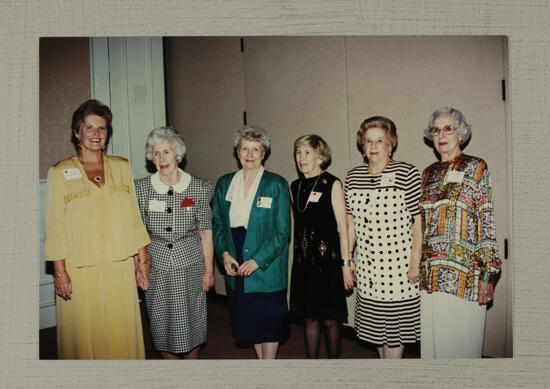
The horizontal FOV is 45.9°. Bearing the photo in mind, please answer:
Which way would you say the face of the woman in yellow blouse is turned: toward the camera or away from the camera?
toward the camera

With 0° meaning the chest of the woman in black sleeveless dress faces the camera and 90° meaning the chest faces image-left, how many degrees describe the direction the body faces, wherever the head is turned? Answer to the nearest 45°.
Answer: approximately 45°

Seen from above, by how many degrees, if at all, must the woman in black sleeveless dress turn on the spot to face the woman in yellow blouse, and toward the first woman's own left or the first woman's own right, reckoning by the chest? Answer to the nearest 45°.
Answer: approximately 45° to the first woman's own right

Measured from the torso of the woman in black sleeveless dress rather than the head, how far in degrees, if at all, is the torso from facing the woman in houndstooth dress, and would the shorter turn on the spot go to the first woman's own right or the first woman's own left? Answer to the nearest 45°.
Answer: approximately 45° to the first woman's own right

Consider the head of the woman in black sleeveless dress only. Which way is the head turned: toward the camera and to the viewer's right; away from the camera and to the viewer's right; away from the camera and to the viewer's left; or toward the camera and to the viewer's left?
toward the camera and to the viewer's left

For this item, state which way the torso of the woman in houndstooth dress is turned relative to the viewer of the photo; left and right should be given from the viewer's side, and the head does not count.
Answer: facing the viewer

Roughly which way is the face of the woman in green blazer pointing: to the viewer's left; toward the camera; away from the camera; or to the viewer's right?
toward the camera

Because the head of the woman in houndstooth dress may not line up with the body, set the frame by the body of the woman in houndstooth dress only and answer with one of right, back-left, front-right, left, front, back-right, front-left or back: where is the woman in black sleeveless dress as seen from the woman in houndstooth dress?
left
